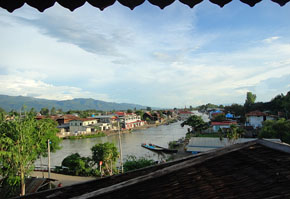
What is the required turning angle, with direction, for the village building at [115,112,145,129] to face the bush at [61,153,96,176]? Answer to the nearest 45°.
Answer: approximately 45° to its right

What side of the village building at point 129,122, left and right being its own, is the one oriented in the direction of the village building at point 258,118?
front

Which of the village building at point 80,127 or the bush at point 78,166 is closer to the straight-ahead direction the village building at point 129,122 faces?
the bush

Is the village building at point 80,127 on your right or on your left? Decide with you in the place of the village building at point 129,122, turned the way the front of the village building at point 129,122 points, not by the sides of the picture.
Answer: on your right

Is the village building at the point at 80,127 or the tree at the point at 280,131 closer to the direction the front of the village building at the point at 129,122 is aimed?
the tree

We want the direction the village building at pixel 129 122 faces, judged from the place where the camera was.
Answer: facing the viewer and to the right of the viewer

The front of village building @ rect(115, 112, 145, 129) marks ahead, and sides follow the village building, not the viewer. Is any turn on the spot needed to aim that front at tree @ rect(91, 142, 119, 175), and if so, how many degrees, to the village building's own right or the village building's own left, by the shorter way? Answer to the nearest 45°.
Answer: approximately 45° to the village building's own right

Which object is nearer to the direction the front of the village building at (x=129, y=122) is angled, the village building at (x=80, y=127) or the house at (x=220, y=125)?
the house

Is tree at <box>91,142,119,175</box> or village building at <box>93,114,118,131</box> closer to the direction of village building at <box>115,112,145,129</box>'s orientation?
the tree

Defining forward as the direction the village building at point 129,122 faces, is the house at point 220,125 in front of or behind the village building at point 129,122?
in front
